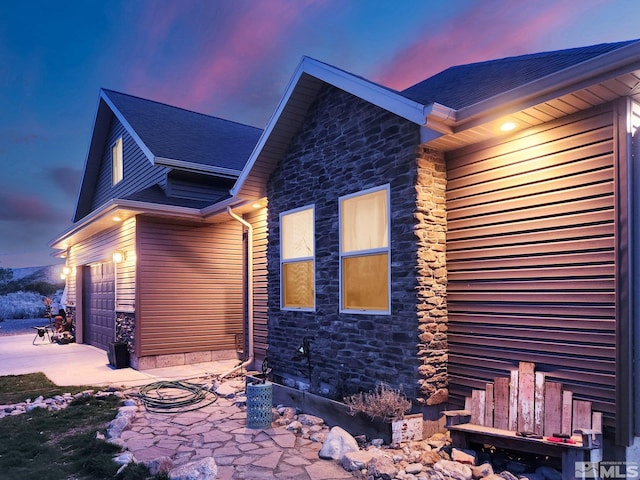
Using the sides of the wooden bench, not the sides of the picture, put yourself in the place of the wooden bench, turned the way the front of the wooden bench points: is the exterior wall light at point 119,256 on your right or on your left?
on your right

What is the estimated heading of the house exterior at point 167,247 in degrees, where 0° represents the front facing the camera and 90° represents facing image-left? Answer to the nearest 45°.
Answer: approximately 45°

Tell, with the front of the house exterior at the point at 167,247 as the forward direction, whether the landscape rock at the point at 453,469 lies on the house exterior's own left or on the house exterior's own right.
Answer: on the house exterior's own left

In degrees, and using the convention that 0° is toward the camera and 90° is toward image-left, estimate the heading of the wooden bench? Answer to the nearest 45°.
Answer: approximately 45°
